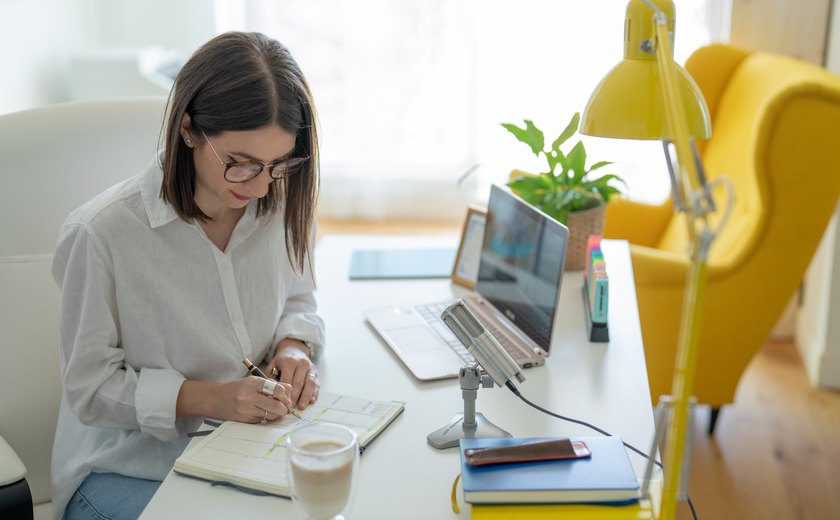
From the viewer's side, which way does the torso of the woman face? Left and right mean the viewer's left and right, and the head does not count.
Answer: facing the viewer and to the right of the viewer

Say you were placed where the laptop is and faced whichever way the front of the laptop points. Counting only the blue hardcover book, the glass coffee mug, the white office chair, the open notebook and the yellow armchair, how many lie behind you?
1

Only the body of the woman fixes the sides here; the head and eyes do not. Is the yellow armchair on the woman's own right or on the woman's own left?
on the woman's own left

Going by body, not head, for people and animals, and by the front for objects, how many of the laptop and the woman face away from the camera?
0

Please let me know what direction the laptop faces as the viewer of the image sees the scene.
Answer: facing the viewer and to the left of the viewer

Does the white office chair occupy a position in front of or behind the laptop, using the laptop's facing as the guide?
in front

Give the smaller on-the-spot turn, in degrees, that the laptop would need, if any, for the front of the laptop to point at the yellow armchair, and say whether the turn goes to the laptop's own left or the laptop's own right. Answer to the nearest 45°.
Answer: approximately 180°

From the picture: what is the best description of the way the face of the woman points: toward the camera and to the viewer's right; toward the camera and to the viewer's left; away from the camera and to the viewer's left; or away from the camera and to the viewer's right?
toward the camera and to the viewer's right

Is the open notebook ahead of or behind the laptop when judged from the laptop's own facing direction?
ahead

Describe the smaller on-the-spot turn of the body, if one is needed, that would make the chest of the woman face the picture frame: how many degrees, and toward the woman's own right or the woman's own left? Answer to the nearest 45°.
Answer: approximately 90° to the woman's own left

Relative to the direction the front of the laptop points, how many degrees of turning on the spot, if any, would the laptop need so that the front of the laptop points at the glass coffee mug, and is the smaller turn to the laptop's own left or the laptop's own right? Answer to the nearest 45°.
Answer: approximately 45° to the laptop's own left

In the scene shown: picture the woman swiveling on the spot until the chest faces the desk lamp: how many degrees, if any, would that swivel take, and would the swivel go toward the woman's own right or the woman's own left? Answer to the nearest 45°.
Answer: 0° — they already face it

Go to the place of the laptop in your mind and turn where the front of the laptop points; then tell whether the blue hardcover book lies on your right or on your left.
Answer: on your left

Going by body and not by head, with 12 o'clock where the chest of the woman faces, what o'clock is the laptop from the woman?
The laptop is roughly at 10 o'clock from the woman.
